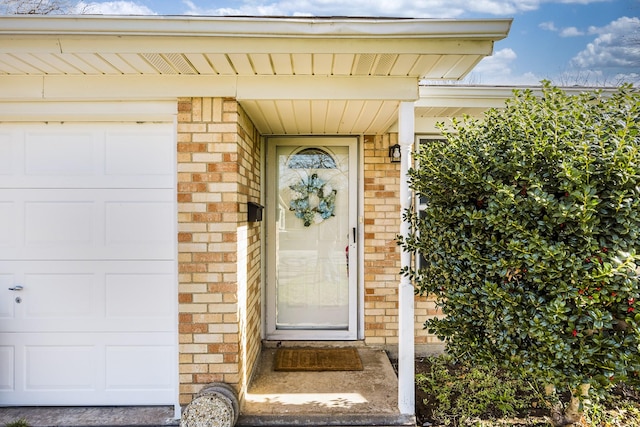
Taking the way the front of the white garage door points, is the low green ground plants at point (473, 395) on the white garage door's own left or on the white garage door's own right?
on the white garage door's own left

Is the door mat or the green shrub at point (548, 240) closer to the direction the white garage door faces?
the green shrub

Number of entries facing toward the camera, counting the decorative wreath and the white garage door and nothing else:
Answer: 2

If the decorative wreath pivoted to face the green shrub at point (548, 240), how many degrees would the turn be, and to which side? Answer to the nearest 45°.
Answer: approximately 45° to its left

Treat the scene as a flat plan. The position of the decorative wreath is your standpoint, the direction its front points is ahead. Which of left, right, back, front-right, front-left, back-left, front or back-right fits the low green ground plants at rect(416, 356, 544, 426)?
front-left

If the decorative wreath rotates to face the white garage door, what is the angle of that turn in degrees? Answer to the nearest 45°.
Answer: approximately 45° to its right

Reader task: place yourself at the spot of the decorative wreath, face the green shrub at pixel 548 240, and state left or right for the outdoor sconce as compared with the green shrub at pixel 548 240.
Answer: left

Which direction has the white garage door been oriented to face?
toward the camera

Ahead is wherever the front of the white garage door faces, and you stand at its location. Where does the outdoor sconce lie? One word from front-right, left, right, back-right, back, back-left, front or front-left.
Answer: left

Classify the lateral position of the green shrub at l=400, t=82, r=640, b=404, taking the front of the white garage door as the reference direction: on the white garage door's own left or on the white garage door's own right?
on the white garage door's own left

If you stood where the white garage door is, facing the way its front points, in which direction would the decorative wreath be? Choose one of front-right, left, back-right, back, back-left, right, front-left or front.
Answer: left

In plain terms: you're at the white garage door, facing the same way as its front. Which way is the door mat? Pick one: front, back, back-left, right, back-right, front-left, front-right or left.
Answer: left

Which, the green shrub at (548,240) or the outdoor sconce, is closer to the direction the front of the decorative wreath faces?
the green shrub
